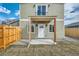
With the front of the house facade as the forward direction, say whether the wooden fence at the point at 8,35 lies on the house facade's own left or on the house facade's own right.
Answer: on the house facade's own right

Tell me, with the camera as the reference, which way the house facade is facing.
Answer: facing the viewer

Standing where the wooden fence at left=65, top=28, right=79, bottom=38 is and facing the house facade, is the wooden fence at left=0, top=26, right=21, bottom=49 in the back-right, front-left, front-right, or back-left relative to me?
front-left

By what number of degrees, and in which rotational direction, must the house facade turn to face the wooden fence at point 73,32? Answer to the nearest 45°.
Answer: approximately 45° to its left

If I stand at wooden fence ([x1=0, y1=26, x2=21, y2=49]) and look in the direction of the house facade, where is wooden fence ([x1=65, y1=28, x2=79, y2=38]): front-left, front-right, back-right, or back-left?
front-right

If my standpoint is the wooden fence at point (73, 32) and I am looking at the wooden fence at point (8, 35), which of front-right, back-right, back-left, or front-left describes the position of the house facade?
front-right
